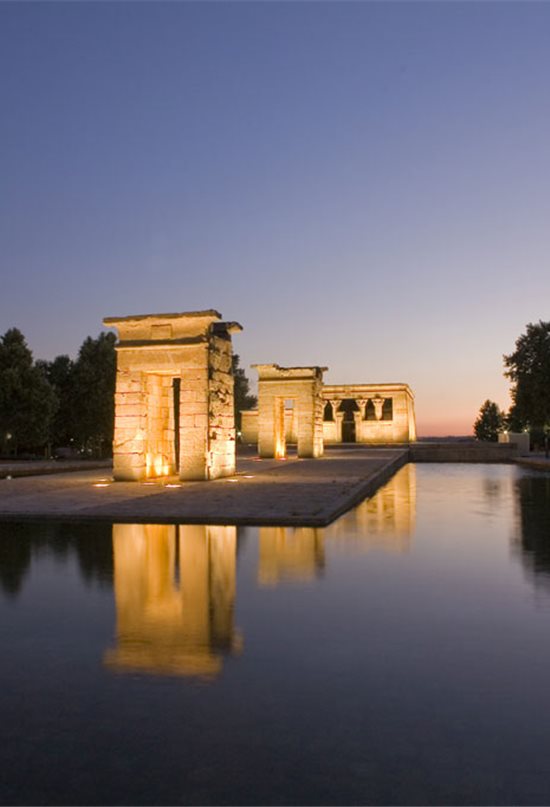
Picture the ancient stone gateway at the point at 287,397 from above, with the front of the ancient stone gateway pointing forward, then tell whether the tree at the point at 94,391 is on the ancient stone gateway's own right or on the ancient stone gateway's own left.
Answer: on the ancient stone gateway's own right

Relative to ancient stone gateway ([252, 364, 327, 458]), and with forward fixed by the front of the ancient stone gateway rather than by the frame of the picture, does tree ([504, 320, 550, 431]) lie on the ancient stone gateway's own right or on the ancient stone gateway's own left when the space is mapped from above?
on the ancient stone gateway's own left

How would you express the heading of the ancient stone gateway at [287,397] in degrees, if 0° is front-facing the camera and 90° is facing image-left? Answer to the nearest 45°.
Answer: approximately 0°
